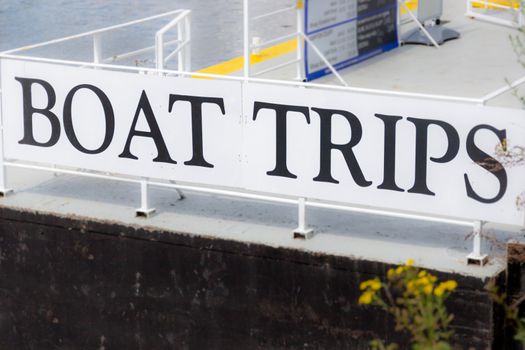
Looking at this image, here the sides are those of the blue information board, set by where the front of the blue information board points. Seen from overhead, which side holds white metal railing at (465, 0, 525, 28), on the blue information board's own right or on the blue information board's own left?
on the blue information board's own left

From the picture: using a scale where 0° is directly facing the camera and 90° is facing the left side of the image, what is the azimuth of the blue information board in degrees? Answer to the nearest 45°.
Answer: approximately 315°

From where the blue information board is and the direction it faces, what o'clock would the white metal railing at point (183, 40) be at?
The white metal railing is roughly at 4 o'clock from the blue information board.

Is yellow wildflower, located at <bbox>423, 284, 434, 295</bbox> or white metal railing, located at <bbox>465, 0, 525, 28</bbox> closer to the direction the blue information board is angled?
the yellow wildflower
